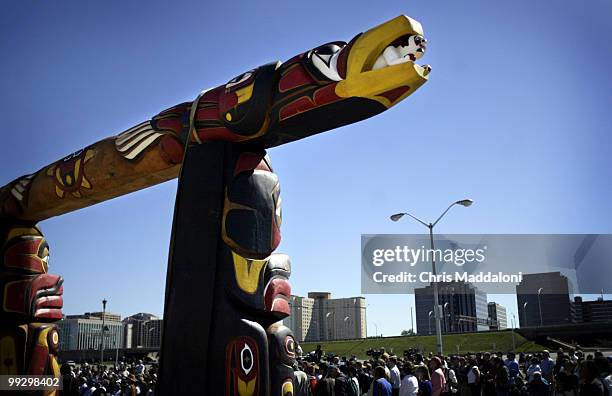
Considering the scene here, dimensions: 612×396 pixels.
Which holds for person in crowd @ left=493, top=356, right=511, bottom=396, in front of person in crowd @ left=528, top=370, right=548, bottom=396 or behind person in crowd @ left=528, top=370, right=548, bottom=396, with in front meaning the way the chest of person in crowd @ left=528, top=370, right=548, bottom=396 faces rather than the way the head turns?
in front

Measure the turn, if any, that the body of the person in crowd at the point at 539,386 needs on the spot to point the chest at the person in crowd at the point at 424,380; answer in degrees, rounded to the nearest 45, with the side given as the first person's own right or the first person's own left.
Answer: approximately 135° to the first person's own left

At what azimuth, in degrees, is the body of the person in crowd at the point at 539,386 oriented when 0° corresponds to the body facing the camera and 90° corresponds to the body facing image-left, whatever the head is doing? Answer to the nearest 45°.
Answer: approximately 180°

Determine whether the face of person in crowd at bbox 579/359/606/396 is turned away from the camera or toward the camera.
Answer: away from the camera

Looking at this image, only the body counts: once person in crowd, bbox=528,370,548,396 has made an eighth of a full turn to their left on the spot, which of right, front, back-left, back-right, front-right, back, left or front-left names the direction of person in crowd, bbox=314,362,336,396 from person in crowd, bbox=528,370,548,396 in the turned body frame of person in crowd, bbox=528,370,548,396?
left

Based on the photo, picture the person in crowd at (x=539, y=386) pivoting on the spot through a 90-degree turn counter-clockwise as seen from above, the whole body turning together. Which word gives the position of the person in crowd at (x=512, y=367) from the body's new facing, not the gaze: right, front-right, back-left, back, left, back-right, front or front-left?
right

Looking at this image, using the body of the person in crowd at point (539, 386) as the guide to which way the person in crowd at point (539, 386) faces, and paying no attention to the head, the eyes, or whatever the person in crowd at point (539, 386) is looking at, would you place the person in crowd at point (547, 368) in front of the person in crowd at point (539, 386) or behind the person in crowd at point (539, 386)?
in front
